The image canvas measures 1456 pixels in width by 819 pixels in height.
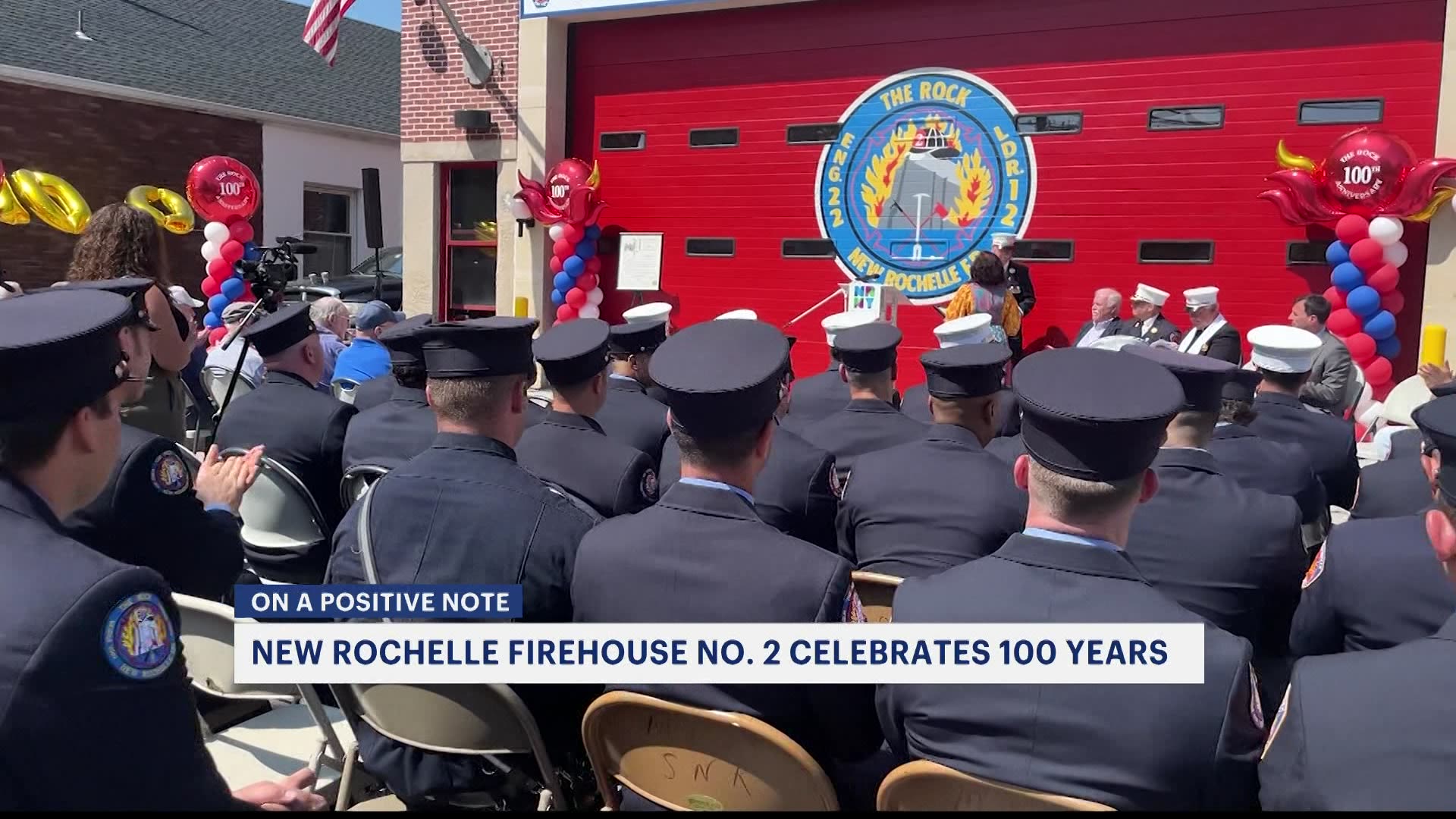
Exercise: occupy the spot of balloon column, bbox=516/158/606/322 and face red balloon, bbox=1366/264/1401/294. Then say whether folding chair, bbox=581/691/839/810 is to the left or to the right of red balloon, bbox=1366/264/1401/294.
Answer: right

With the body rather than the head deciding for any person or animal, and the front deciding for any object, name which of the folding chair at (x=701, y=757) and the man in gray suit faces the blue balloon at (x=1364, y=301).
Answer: the folding chair

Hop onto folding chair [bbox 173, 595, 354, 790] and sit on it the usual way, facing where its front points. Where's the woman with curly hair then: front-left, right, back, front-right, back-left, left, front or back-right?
front-left

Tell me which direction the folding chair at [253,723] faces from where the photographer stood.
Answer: facing away from the viewer and to the right of the viewer

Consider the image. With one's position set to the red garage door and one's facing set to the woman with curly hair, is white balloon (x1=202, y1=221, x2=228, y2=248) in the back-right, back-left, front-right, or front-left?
front-right

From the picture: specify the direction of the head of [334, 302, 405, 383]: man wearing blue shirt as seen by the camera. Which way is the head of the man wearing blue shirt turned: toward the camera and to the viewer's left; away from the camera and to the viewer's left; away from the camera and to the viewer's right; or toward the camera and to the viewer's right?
away from the camera and to the viewer's right

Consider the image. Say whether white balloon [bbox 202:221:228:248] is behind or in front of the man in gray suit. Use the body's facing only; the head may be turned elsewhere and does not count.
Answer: in front

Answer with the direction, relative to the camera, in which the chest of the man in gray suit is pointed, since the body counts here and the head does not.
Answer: to the viewer's left

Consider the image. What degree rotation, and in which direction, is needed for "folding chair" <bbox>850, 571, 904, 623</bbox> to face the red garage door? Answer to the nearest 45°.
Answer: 0° — it already faces it

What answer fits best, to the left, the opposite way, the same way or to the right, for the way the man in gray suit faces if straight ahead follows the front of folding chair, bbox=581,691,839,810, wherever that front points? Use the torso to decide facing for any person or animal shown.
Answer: to the left

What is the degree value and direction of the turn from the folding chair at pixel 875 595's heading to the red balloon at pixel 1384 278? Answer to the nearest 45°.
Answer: approximately 45° to its right

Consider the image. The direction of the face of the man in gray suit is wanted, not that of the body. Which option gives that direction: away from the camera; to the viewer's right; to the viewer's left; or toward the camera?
to the viewer's left

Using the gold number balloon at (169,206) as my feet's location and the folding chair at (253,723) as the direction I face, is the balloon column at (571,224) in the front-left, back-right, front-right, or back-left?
front-left

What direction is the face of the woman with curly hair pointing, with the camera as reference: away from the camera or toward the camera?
away from the camera

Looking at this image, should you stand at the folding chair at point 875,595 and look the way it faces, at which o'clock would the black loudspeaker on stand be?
The black loudspeaker on stand is roughly at 11 o'clock from the folding chair.

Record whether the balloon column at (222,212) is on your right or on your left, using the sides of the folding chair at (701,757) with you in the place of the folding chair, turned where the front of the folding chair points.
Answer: on your left

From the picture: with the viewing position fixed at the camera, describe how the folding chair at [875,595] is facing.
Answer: facing away from the viewer

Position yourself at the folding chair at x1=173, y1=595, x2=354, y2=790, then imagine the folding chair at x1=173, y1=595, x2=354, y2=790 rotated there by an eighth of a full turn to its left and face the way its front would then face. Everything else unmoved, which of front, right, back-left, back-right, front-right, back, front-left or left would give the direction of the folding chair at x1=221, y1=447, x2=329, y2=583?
front

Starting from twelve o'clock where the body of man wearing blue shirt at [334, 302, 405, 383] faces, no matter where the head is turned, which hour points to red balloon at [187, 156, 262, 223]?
The red balloon is roughly at 10 o'clock from the man wearing blue shirt.

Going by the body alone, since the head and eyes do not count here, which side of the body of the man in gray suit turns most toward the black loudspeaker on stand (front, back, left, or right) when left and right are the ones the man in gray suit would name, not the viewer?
front

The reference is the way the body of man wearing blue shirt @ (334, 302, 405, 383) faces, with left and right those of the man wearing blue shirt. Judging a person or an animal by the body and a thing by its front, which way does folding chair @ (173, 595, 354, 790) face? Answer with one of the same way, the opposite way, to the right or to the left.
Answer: the same way
